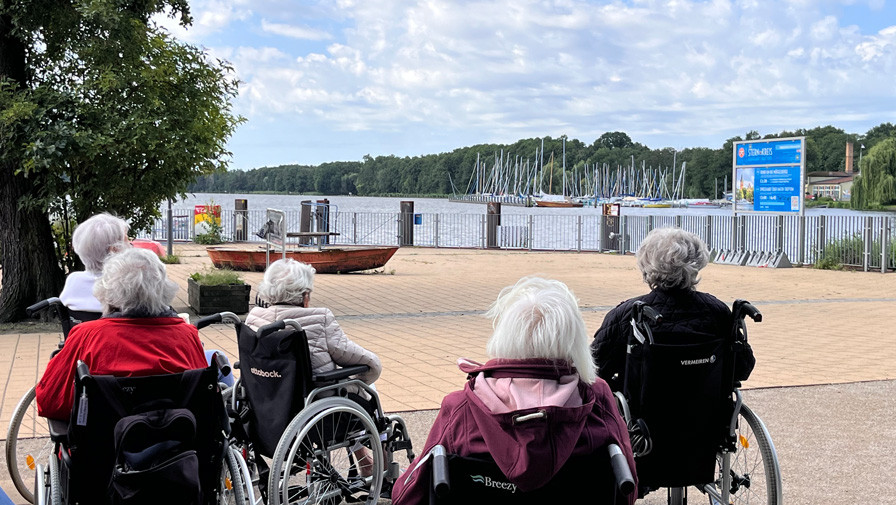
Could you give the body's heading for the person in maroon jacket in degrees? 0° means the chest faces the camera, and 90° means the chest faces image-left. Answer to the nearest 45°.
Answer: approximately 180°

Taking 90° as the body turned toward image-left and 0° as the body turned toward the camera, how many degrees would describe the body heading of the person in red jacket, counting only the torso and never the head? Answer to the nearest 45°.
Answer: approximately 180°

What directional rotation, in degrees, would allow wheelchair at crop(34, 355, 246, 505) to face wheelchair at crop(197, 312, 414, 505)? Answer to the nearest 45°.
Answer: approximately 45° to its right

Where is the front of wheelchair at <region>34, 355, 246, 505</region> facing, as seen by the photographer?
facing away from the viewer

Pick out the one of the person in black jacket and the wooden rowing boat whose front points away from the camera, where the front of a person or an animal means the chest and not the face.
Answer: the person in black jacket

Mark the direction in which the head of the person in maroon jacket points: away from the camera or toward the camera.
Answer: away from the camera

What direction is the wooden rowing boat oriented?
to the viewer's right

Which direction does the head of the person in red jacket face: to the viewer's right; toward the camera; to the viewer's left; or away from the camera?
away from the camera

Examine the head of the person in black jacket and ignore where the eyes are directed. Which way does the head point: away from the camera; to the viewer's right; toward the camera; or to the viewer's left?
away from the camera

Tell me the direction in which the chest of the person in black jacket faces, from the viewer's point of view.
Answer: away from the camera

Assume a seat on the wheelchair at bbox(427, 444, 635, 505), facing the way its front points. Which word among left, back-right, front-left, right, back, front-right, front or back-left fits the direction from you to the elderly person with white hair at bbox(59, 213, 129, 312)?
front-left

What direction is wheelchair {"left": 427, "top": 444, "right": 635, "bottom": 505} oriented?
away from the camera

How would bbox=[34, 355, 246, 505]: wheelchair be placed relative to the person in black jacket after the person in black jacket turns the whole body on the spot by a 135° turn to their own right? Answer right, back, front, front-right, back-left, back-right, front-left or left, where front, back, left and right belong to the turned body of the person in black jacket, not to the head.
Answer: right

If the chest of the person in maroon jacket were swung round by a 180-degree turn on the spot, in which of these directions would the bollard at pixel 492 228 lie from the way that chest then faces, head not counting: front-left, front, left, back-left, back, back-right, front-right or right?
back
